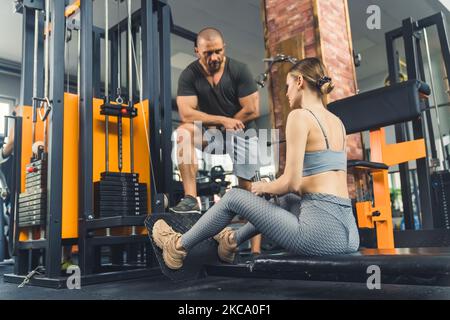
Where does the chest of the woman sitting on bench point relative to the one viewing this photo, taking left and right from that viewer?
facing away from the viewer and to the left of the viewer

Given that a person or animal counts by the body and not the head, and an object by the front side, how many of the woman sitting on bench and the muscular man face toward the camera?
1

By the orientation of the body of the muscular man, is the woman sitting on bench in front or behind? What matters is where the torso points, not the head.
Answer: in front

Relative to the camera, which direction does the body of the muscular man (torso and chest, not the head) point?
toward the camera

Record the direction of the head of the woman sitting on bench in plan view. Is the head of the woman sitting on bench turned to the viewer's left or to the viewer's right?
to the viewer's left

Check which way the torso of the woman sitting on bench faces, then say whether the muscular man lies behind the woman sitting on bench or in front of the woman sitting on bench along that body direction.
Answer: in front

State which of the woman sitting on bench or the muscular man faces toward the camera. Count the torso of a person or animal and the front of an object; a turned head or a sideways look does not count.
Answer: the muscular man
